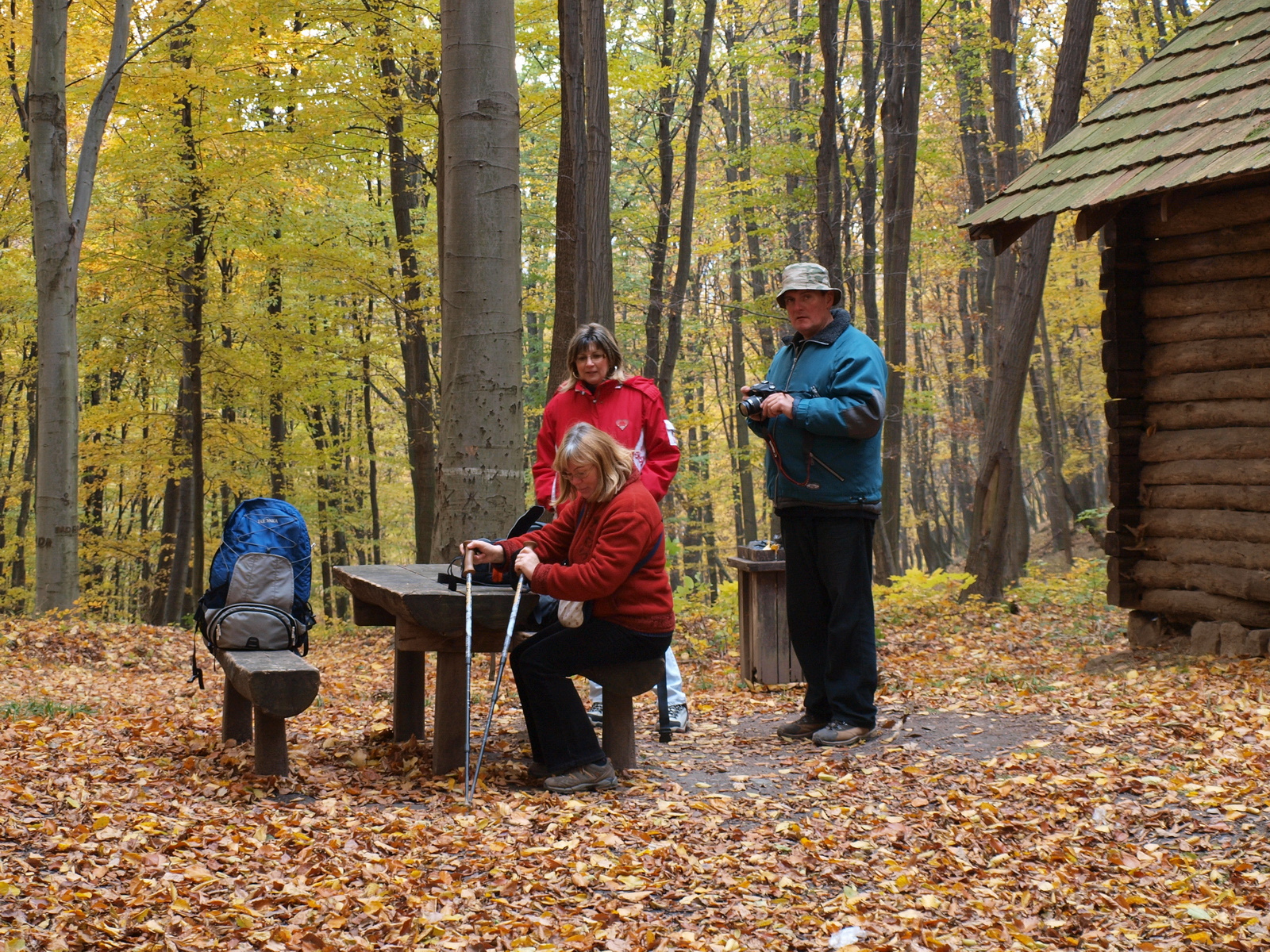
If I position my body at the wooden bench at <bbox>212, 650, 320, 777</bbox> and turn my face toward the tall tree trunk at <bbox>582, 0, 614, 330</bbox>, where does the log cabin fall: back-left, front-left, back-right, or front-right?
front-right

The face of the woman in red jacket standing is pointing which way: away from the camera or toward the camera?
toward the camera

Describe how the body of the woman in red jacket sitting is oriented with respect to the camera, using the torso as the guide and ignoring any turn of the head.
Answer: to the viewer's left

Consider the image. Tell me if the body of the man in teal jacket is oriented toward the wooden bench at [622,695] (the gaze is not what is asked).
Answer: yes

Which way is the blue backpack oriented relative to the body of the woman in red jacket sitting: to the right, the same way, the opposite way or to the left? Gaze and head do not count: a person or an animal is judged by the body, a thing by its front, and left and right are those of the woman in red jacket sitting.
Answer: to the left

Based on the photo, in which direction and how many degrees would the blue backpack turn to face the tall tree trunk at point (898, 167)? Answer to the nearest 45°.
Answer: approximately 135° to its left

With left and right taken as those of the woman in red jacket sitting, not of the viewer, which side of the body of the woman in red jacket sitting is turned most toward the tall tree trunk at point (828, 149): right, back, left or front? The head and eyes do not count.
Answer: right

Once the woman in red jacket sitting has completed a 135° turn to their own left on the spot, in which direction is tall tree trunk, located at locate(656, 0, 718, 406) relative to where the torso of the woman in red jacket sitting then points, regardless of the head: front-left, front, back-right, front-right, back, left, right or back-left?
back-left

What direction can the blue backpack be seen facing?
toward the camera

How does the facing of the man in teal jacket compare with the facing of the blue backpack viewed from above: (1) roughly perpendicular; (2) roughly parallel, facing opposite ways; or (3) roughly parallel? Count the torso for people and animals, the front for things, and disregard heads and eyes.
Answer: roughly perpendicular

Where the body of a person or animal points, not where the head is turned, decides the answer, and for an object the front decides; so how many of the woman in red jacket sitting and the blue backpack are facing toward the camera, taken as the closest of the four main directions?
1

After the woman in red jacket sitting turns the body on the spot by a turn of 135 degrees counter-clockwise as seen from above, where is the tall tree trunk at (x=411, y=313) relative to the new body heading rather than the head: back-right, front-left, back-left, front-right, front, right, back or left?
back-left

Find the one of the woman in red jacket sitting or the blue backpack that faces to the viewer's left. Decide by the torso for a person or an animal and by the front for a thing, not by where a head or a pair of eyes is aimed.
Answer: the woman in red jacket sitting

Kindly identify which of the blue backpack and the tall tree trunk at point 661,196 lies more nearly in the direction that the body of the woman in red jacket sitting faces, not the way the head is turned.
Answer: the blue backpack
